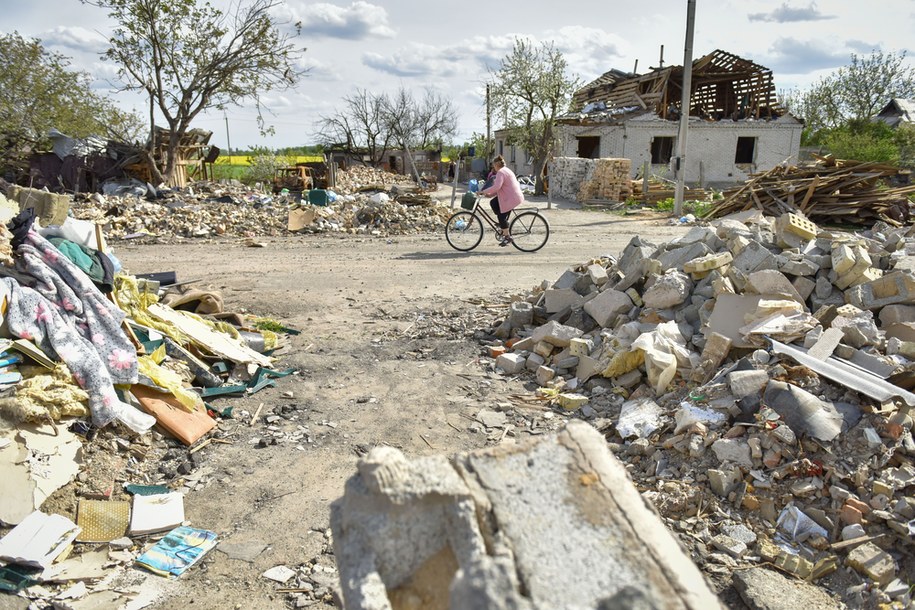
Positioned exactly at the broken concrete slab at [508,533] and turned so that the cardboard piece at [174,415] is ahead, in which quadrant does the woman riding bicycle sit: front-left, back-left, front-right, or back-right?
front-right

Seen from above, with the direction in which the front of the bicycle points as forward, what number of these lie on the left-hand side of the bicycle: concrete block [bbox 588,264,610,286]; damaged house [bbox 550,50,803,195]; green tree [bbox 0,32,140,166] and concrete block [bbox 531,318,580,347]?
2

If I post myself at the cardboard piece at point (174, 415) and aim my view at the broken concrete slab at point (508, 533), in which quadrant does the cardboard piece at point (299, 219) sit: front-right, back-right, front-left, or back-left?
back-left

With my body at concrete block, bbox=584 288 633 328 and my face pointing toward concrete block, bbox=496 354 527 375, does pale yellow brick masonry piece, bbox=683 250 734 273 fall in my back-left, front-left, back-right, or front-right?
back-left
